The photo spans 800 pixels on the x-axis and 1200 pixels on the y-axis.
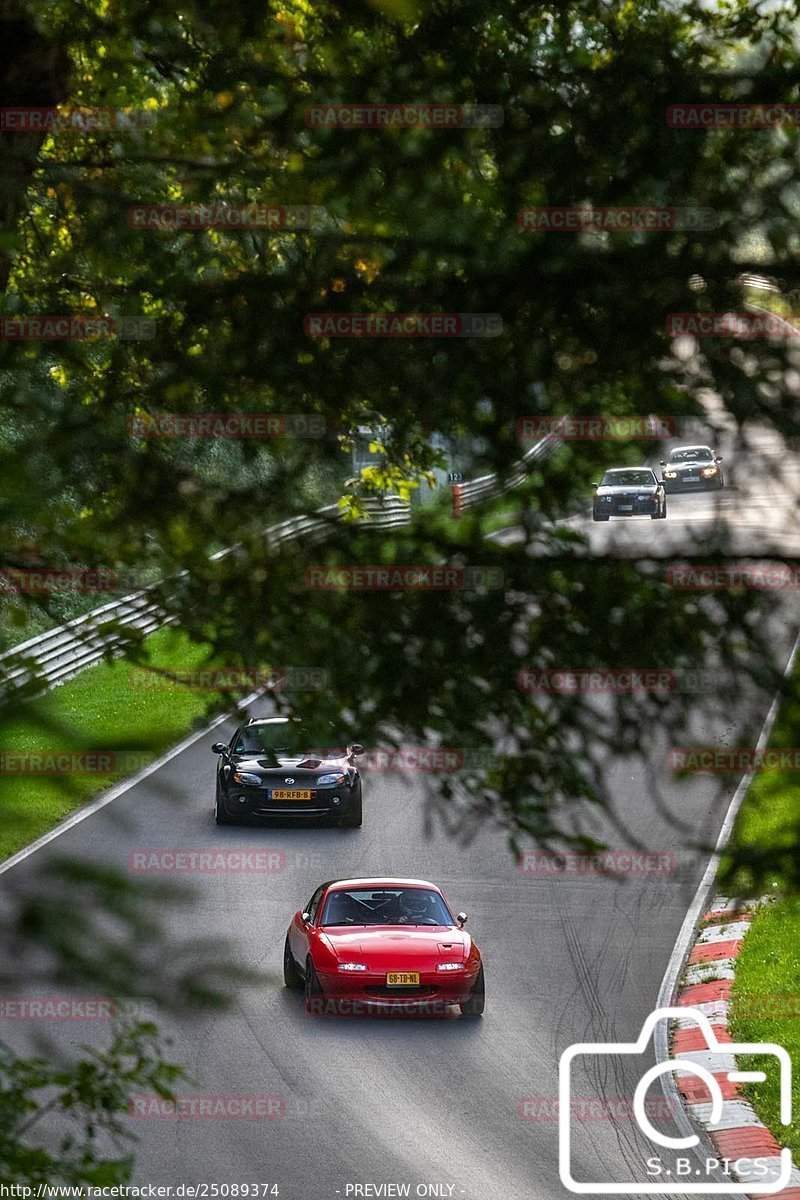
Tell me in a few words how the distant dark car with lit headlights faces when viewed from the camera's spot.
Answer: facing the viewer

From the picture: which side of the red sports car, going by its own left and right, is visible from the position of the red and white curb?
left

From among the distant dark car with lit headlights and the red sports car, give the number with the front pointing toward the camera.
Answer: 2

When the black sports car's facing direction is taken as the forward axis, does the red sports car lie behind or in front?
in front

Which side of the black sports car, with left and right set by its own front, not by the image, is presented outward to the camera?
front

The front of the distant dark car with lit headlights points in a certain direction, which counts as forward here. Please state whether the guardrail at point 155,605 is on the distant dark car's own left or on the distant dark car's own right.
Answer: on the distant dark car's own right

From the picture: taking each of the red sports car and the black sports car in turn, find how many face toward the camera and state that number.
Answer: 2
